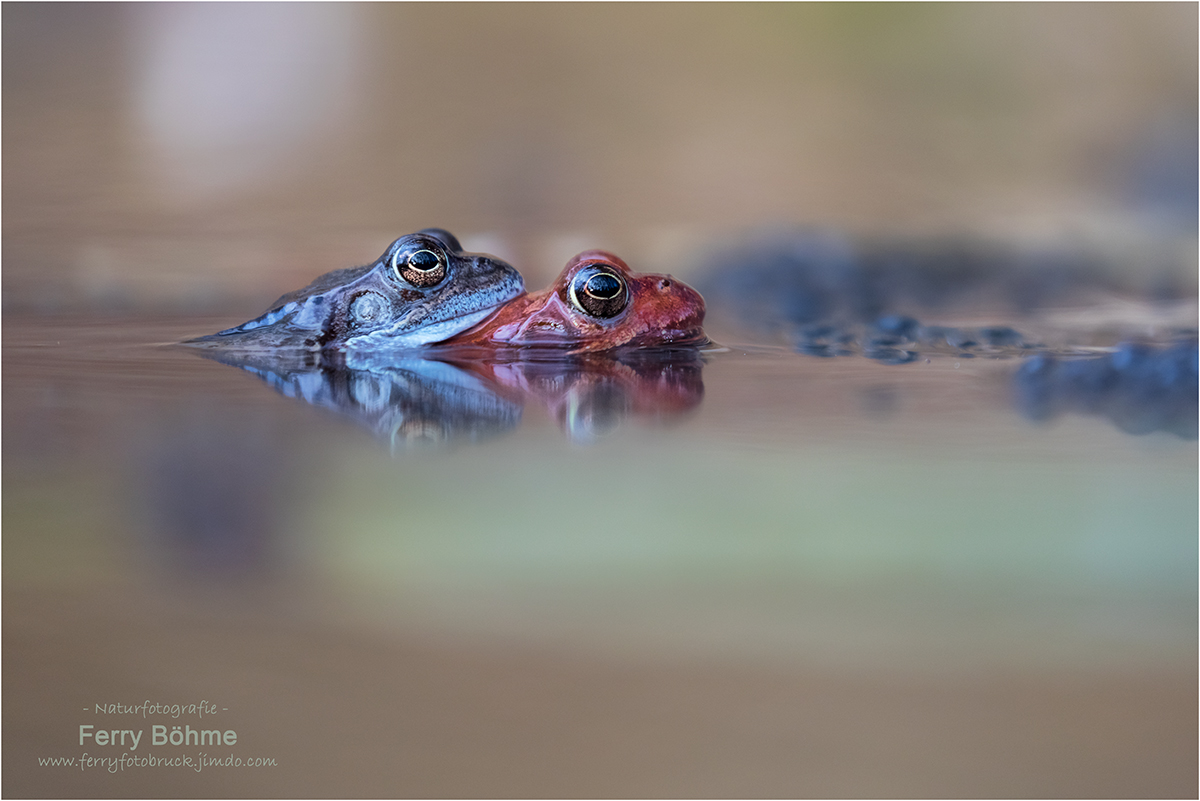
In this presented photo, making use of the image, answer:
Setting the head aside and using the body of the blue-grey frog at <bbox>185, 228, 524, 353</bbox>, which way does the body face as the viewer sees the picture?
to the viewer's right

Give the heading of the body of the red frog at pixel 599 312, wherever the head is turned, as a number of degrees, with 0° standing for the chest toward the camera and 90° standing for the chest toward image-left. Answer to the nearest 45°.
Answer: approximately 270°
